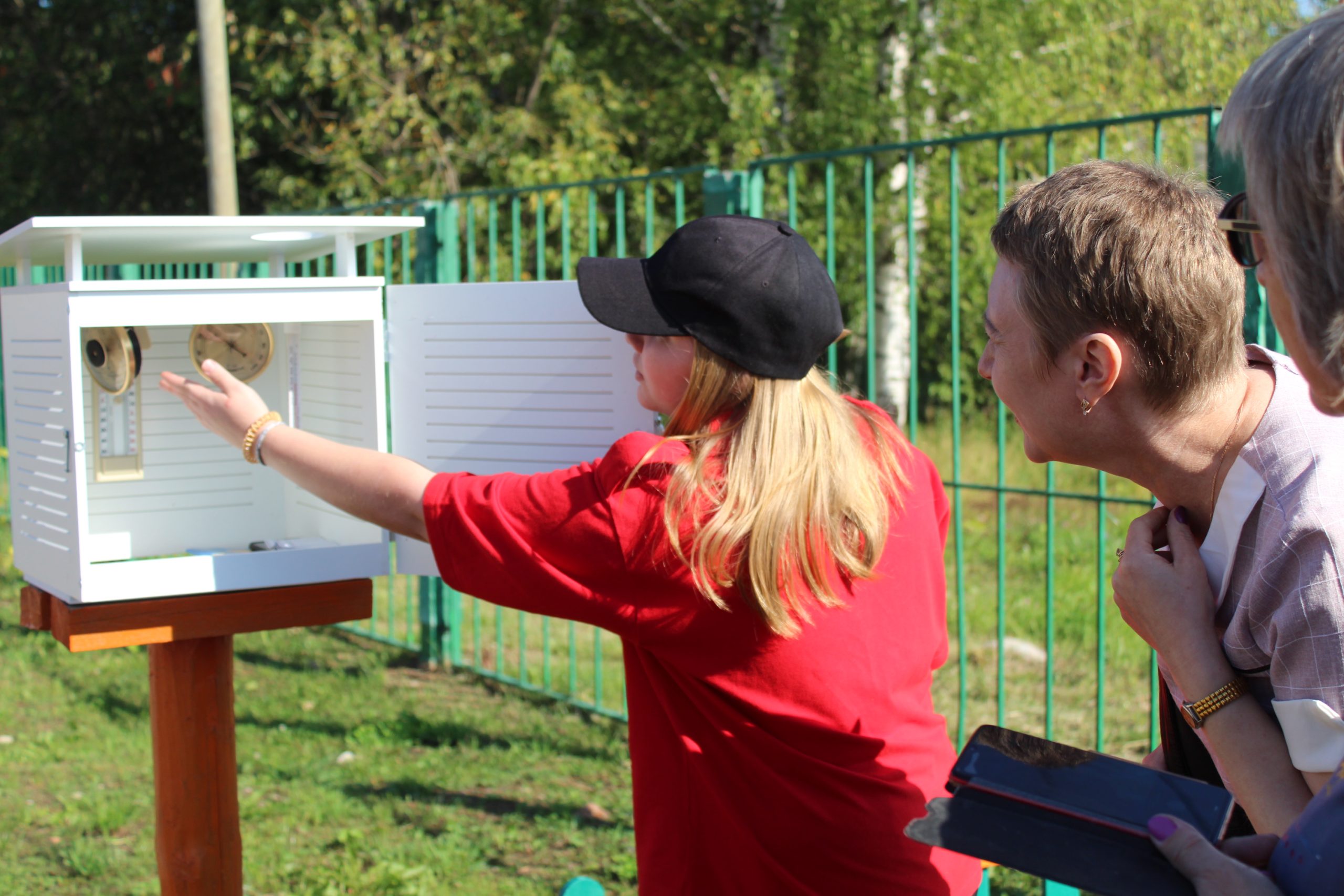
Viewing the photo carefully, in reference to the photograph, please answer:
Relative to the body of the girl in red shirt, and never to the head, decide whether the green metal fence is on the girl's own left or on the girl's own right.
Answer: on the girl's own right

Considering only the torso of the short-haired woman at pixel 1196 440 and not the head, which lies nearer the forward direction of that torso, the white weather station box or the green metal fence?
the white weather station box

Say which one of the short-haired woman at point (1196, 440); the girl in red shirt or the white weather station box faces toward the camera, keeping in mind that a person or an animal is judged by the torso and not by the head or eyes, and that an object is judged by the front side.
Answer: the white weather station box

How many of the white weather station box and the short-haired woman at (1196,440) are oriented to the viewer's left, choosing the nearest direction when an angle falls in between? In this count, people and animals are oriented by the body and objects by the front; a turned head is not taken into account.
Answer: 1

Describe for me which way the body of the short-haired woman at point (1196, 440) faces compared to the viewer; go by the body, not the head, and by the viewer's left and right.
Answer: facing to the left of the viewer

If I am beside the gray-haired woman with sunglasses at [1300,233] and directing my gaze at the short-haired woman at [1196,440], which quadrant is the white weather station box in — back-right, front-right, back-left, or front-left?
front-left

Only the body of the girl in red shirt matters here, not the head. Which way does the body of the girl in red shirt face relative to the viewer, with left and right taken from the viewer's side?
facing away from the viewer and to the left of the viewer

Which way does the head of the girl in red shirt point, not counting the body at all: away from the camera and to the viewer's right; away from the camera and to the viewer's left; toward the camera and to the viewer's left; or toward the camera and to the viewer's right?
away from the camera and to the viewer's left

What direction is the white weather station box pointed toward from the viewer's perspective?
toward the camera

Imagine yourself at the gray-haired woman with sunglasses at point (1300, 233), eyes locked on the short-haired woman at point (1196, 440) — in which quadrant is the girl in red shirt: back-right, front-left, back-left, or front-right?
front-left

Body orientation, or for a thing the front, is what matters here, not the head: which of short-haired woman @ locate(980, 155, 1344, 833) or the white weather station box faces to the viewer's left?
the short-haired woman

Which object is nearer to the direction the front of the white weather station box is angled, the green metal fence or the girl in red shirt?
the girl in red shirt

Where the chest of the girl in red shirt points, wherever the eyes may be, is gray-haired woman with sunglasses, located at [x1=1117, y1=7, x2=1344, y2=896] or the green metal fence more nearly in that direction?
the green metal fence

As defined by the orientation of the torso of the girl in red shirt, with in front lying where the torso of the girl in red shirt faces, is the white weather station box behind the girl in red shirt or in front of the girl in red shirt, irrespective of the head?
in front

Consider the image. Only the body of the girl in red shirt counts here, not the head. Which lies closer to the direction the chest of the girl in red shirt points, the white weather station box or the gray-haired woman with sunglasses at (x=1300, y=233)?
the white weather station box

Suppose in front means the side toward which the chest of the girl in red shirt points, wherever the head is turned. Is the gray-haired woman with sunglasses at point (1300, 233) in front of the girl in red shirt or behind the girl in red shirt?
behind
